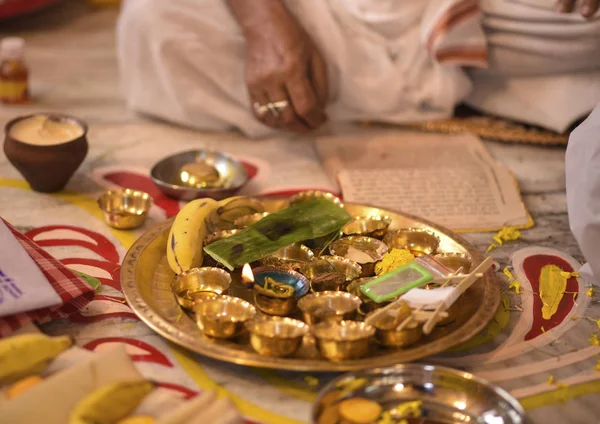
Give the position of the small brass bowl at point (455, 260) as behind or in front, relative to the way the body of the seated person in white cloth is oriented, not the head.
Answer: in front

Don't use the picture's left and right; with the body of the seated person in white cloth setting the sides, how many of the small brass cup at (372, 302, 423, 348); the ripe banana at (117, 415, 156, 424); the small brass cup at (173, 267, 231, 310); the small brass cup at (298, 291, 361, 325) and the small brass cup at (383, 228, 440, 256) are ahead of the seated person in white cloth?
5

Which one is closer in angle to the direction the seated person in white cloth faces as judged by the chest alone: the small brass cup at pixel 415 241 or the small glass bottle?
the small brass cup

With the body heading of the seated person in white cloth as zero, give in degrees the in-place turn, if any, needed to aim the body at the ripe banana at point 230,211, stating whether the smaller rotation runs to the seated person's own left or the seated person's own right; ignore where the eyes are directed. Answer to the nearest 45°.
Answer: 0° — they already face it

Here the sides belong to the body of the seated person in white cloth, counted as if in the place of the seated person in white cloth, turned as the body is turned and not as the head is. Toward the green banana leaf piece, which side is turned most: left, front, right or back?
front

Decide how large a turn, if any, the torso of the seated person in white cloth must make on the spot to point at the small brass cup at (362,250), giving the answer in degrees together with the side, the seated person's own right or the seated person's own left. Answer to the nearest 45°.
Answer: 0° — they already face it

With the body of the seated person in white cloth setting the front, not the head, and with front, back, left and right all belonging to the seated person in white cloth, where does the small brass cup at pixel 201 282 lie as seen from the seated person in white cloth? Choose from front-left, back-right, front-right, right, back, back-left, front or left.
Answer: front

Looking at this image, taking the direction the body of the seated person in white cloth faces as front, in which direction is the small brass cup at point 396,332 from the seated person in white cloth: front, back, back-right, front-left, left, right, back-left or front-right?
front

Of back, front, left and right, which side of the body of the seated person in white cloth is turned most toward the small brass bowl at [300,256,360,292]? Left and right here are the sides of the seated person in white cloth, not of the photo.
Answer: front

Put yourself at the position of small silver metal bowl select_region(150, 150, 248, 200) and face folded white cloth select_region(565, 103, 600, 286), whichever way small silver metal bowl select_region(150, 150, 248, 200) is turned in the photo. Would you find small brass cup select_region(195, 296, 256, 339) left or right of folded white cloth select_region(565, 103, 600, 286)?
right

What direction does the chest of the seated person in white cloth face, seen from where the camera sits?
toward the camera

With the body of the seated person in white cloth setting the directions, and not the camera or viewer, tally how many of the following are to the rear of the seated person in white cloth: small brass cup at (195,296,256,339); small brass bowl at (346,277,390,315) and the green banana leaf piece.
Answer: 0

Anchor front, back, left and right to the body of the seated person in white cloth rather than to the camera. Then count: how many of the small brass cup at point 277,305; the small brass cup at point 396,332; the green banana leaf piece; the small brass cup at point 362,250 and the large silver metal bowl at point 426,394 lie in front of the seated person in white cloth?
5

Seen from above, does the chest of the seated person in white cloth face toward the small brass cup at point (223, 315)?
yes

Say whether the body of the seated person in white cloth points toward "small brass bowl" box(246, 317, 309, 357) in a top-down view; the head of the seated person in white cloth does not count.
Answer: yes

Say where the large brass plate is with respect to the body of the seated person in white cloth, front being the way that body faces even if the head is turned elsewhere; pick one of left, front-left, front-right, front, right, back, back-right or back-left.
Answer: front
